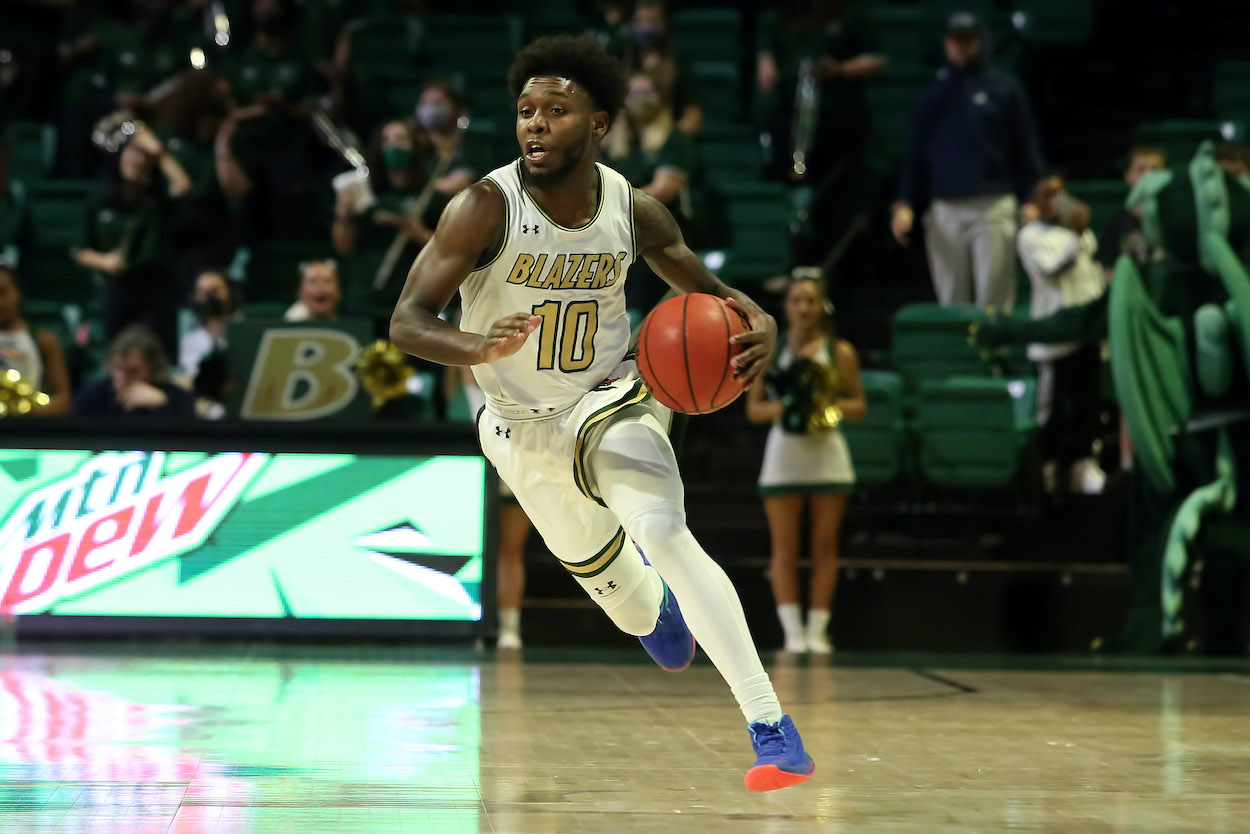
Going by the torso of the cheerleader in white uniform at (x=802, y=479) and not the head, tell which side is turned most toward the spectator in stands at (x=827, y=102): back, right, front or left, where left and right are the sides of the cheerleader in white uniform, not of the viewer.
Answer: back

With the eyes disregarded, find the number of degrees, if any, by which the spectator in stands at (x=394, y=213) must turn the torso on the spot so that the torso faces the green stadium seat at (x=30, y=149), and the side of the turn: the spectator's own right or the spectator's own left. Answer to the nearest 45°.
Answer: approximately 135° to the spectator's own right

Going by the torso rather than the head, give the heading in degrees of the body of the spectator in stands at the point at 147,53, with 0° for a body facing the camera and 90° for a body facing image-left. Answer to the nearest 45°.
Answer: approximately 0°

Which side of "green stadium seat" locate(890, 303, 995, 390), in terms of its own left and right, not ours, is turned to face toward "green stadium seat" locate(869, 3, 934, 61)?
back

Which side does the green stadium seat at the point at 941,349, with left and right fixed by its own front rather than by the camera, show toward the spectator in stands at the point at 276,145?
right

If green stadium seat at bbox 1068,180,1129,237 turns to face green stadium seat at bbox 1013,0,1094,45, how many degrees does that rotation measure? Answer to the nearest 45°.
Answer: approximately 180°

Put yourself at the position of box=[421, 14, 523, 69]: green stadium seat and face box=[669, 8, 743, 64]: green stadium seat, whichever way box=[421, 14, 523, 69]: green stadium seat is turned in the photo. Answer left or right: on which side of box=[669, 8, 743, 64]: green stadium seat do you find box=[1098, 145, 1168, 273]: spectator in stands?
right

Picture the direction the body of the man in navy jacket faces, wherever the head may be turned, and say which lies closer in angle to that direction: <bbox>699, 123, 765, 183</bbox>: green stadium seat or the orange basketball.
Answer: the orange basketball
